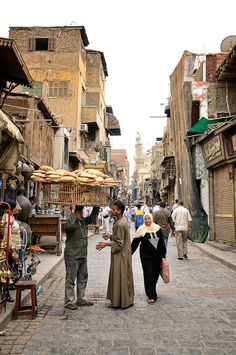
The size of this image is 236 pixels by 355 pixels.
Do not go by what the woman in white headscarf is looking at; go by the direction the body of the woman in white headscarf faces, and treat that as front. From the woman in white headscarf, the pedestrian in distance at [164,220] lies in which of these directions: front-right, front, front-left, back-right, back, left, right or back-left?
back

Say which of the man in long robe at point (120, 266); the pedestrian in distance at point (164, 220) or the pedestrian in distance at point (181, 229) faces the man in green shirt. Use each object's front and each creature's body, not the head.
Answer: the man in long robe

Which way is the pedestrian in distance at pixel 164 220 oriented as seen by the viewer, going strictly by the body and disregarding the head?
away from the camera

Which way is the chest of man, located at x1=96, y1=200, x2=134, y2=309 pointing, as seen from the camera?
to the viewer's left

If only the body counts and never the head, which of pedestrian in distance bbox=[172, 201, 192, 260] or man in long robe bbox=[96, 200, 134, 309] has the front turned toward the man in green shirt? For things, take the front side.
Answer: the man in long robe

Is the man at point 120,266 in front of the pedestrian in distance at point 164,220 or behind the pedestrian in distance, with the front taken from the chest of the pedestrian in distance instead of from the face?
behind

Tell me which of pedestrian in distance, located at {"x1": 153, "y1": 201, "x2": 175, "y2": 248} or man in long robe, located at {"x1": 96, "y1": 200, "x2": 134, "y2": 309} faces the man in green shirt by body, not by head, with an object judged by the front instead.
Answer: the man in long robe

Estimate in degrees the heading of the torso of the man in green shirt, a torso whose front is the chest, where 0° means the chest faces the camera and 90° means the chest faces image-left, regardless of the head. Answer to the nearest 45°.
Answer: approximately 315°
